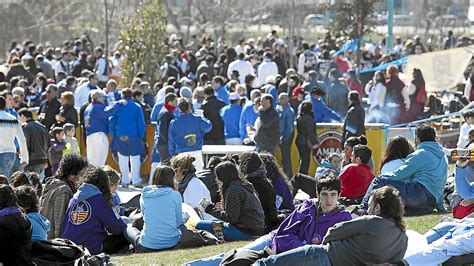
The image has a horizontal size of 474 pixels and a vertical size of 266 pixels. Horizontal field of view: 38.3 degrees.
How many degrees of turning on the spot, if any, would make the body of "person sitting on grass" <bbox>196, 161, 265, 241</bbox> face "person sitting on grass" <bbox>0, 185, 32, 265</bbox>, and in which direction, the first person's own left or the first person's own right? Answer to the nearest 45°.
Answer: approximately 45° to the first person's own left

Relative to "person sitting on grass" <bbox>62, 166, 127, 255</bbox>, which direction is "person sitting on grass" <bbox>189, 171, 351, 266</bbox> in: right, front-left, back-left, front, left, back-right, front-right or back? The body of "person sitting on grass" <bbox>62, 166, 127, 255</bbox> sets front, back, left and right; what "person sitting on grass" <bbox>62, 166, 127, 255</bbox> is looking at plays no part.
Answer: right

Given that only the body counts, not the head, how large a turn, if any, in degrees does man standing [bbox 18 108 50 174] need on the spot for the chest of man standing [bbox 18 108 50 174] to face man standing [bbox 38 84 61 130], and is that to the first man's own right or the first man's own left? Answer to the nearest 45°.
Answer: approximately 45° to the first man's own right

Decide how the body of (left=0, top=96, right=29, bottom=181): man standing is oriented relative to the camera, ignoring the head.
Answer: away from the camera

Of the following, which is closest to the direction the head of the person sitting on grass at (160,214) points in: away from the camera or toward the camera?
away from the camera

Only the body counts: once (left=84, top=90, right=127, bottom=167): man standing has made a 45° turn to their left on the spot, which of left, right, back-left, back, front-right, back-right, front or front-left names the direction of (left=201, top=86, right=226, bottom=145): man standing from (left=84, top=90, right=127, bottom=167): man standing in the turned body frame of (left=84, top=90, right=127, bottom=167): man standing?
right

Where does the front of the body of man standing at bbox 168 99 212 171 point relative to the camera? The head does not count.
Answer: away from the camera

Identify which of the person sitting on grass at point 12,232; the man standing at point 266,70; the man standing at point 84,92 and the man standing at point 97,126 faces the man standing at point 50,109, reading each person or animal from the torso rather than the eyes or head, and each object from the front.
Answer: the person sitting on grass

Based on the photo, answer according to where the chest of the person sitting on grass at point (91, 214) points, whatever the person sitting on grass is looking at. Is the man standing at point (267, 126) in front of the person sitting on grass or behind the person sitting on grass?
in front

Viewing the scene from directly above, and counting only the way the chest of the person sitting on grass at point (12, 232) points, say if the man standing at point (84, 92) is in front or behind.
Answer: in front

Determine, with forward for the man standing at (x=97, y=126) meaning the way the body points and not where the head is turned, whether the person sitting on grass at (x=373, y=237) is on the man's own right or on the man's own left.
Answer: on the man's own right
